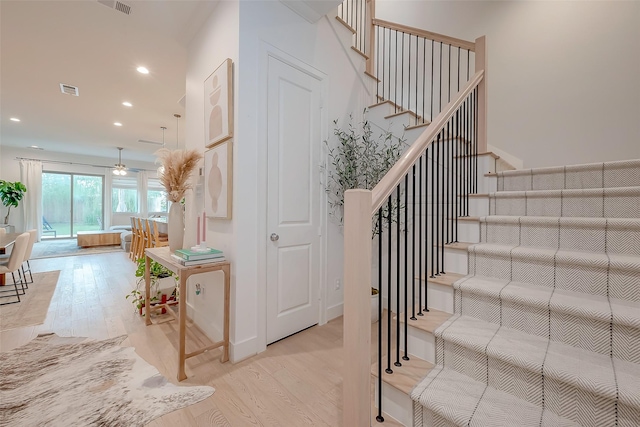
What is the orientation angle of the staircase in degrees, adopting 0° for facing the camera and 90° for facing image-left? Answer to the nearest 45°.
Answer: approximately 45°
